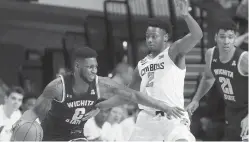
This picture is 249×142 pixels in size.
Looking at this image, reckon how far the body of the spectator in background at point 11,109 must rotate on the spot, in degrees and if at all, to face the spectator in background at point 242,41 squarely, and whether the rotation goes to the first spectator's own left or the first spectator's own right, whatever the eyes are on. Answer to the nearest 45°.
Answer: approximately 45° to the first spectator's own left

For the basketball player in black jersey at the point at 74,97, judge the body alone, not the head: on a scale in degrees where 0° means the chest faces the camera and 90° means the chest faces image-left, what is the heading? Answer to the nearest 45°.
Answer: approximately 315°

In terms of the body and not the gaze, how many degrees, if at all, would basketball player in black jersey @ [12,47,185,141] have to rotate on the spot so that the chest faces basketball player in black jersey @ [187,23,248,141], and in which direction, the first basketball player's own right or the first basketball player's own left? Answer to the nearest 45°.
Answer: approximately 45° to the first basketball player's own left

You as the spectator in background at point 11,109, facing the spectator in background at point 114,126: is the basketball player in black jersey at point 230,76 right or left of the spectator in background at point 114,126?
right

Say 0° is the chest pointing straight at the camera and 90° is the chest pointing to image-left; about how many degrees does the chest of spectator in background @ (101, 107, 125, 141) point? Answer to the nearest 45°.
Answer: approximately 0°

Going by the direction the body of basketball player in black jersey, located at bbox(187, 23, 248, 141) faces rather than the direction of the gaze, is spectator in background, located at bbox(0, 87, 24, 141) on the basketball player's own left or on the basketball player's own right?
on the basketball player's own right

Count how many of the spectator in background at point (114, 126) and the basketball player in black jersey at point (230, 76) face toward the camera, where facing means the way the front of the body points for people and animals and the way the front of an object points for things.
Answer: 2

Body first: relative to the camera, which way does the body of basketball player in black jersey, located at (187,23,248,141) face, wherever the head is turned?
toward the camera

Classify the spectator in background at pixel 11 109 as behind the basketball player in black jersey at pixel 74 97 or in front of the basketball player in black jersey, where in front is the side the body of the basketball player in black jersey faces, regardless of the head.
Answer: behind

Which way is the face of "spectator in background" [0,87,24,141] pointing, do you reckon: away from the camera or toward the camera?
toward the camera

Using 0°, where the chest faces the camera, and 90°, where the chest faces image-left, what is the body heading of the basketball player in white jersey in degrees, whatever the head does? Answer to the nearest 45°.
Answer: approximately 45°

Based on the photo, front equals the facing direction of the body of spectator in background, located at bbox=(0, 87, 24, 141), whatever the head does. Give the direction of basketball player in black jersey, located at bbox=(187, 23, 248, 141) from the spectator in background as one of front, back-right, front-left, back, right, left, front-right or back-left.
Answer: front

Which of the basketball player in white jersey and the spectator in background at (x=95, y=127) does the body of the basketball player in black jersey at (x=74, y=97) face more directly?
the basketball player in white jersey

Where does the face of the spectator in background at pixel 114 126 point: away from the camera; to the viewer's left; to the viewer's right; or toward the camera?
toward the camera

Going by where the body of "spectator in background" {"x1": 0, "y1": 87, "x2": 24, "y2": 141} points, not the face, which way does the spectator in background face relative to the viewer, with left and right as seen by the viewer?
facing the viewer and to the right of the viewer
